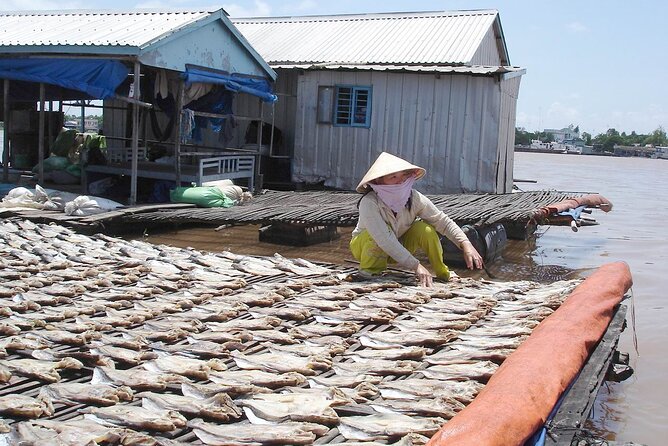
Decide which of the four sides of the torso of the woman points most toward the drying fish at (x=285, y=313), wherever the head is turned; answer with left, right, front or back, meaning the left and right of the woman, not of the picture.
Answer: right

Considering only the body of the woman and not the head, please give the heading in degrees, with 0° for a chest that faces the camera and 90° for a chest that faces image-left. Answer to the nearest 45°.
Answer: approximately 315°

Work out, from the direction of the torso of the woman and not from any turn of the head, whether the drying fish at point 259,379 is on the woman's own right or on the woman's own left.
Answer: on the woman's own right

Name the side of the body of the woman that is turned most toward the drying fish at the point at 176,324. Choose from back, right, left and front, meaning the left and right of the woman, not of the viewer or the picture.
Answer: right

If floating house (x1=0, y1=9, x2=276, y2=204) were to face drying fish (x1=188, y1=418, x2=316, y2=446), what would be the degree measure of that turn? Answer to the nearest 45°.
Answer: approximately 45° to its right

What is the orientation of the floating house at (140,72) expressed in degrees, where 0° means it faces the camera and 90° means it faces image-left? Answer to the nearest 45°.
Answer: approximately 315°
